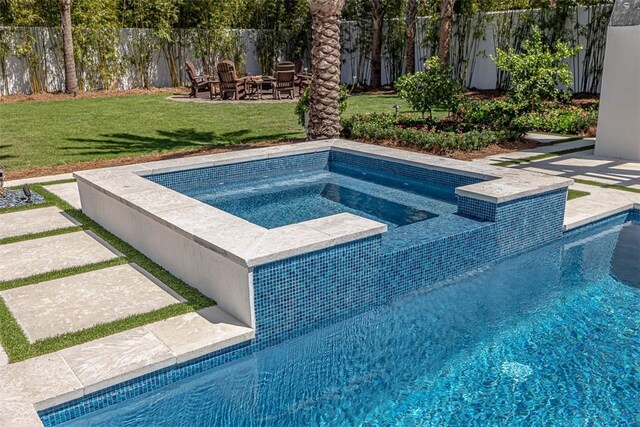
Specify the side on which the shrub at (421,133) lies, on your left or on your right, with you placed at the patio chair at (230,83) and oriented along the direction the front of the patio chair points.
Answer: on your right

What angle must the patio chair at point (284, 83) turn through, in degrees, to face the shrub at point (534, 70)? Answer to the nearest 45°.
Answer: approximately 135° to its right

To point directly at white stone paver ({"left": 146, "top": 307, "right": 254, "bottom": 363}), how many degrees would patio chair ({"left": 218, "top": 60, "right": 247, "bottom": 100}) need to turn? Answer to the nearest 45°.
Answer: approximately 135° to its right

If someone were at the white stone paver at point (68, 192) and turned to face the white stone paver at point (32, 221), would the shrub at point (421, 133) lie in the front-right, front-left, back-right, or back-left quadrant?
back-left

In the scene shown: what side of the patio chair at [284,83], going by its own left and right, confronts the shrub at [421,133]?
back

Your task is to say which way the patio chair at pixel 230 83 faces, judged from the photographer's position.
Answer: facing away from the viewer and to the right of the viewer
